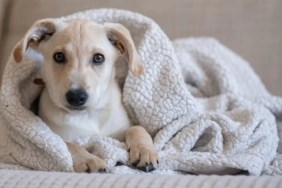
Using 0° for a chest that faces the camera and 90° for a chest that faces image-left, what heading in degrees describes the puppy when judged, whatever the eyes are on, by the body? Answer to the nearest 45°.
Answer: approximately 0°
